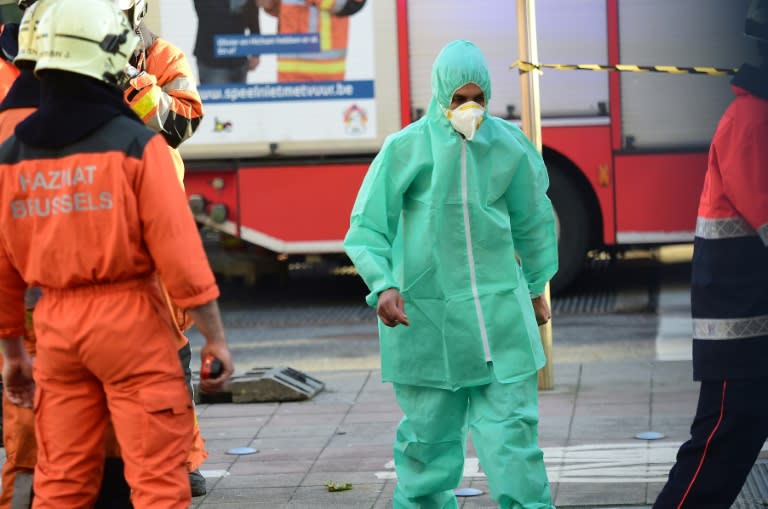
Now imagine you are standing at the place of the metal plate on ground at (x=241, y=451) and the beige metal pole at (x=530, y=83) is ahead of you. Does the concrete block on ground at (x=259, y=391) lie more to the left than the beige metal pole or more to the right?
left
